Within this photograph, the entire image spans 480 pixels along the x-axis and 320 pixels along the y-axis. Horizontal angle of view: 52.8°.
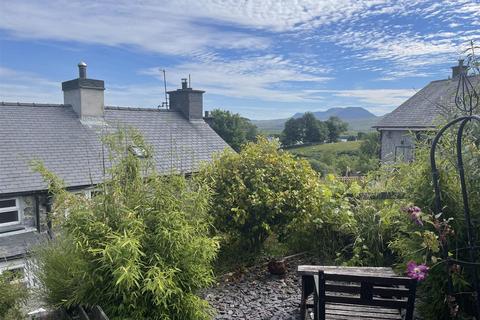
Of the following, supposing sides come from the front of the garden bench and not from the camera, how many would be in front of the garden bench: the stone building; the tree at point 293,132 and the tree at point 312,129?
3

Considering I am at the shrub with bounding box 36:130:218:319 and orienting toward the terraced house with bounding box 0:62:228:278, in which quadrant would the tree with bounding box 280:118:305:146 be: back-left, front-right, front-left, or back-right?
front-right

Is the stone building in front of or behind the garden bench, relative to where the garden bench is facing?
in front

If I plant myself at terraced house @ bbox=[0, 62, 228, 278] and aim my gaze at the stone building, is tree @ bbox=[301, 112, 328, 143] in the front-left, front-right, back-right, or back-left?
front-left

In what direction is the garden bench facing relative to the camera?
away from the camera

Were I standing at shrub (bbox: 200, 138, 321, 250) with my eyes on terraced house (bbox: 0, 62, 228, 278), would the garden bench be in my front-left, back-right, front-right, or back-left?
back-left

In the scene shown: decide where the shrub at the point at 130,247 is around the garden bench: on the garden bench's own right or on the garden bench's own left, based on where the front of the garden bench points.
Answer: on the garden bench's own left

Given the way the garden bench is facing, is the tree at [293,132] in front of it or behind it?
in front

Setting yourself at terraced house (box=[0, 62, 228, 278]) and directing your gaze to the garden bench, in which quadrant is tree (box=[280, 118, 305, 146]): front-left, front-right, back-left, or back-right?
back-left

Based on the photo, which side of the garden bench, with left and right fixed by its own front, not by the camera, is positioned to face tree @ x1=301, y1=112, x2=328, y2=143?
front

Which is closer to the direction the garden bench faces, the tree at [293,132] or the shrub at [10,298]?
the tree

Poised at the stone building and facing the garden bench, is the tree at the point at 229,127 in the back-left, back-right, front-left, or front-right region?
back-right

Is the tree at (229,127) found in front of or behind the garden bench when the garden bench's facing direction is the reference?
in front

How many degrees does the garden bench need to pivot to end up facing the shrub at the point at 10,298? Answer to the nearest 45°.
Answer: approximately 90° to its left

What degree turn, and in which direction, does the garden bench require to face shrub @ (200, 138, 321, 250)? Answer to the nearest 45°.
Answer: approximately 45° to its left

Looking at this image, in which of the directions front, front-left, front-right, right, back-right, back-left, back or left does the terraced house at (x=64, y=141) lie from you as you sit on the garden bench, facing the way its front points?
front-left
